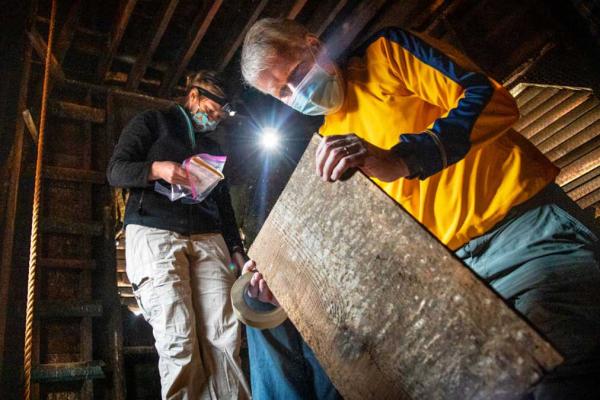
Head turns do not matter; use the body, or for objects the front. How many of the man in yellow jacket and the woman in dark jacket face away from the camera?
0

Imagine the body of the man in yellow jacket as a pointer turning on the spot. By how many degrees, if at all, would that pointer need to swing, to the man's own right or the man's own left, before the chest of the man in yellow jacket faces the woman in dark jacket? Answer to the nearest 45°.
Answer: approximately 45° to the man's own right

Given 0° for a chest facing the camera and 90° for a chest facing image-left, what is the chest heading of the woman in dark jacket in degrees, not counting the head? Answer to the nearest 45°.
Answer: approximately 315°

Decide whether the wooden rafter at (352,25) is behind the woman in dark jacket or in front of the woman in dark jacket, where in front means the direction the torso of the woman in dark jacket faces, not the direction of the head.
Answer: in front
